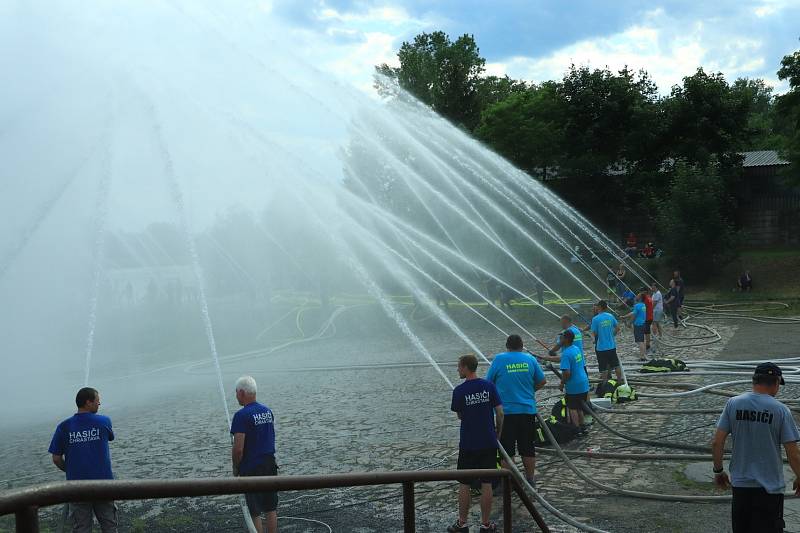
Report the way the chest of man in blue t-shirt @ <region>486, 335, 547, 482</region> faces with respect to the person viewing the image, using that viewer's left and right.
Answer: facing away from the viewer

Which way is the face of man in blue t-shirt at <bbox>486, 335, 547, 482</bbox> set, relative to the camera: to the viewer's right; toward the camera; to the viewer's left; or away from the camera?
away from the camera

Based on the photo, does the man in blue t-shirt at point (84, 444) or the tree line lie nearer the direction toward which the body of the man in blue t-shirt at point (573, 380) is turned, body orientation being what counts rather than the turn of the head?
the tree line

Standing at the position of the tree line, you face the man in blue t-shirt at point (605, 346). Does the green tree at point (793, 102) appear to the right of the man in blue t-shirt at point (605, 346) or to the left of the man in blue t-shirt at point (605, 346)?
left

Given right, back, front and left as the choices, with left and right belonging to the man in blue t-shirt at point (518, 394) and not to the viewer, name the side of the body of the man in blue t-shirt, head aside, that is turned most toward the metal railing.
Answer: back

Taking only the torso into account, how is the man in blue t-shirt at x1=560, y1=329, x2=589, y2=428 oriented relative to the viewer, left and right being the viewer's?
facing away from the viewer and to the left of the viewer

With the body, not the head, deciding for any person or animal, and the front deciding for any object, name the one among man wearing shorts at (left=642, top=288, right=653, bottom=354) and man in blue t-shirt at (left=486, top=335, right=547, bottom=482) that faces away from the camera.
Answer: the man in blue t-shirt

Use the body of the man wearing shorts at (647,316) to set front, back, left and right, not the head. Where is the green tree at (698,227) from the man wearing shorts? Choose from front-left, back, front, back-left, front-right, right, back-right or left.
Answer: right

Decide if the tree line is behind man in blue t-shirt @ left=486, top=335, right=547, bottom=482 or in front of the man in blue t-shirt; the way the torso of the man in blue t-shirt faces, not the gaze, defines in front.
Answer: in front

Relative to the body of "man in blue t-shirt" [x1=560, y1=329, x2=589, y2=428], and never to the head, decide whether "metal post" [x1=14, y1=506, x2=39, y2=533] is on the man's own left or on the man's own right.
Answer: on the man's own left

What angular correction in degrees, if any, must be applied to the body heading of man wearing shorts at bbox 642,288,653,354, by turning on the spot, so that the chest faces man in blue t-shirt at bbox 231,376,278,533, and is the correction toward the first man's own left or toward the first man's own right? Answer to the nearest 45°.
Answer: approximately 90° to the first man's own left

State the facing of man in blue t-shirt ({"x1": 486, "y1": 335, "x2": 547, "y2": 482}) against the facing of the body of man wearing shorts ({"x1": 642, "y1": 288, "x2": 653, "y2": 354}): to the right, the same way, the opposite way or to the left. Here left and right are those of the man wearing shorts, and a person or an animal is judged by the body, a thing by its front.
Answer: to the right

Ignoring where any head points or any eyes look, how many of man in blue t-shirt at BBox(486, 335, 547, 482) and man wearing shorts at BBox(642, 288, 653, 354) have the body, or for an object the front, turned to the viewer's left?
1

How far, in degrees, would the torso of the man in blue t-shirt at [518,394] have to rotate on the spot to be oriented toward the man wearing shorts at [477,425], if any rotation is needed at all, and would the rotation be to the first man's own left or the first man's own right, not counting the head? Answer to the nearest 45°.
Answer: approximately 180°

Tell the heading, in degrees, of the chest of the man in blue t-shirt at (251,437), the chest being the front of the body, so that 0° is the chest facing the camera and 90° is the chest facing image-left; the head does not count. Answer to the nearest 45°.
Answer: approximately 135°

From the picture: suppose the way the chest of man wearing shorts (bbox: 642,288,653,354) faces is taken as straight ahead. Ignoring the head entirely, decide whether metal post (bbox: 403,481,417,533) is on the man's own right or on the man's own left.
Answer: on the man's own left
